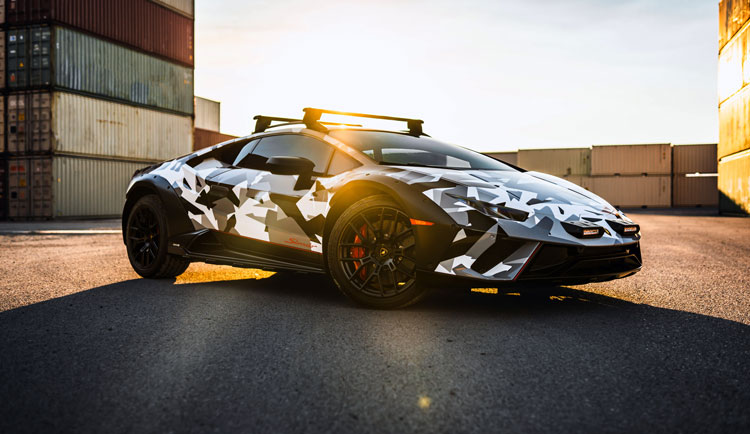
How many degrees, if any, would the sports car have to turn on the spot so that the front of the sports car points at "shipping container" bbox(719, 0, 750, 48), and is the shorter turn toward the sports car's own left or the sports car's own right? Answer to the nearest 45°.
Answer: approximately 90° to the sports car's own left

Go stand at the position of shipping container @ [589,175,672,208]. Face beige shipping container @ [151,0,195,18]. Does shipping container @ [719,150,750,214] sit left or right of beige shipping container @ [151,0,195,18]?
left

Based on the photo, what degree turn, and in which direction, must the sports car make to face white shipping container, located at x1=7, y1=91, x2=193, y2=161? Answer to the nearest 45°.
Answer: approximately 180°

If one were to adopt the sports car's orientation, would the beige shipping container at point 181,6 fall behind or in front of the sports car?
behind

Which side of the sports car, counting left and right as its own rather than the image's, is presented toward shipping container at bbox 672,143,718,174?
left

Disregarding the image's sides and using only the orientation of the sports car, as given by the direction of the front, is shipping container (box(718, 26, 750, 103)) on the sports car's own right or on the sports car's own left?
on the sports car's own left

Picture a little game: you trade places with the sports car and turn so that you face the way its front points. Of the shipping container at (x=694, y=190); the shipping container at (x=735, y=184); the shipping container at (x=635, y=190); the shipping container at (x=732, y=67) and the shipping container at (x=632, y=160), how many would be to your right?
0

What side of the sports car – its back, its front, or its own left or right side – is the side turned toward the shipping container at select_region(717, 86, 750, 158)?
left

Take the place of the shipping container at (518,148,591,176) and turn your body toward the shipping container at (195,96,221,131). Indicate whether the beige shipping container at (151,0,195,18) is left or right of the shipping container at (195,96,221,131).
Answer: left

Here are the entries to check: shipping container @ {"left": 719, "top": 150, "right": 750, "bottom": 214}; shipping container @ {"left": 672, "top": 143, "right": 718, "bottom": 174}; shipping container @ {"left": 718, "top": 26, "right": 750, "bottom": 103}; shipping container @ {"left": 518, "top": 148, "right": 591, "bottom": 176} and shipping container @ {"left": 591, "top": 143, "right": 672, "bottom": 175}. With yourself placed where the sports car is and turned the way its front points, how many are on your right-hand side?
0

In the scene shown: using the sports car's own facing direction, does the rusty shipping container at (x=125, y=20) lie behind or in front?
behind

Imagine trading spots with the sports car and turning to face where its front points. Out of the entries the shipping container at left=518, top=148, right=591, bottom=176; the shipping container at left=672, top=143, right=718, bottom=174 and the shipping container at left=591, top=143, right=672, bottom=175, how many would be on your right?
0

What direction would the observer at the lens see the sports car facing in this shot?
facing the viewer and to the right of the viewer
